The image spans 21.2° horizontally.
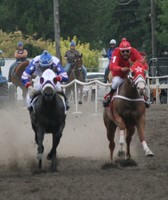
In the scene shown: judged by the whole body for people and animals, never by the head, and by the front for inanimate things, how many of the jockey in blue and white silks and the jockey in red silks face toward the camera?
2

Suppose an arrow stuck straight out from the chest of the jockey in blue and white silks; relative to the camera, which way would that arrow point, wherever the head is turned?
toward the camera

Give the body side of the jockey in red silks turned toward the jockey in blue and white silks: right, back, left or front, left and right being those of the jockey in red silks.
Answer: right

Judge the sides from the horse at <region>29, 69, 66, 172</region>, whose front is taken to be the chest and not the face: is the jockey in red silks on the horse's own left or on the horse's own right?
on the horse's own left

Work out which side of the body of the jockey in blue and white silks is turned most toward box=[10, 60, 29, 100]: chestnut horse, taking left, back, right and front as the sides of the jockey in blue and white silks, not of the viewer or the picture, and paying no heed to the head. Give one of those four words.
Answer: back

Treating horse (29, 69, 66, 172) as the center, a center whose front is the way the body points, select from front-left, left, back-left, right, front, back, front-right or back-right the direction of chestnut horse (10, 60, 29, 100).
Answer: back

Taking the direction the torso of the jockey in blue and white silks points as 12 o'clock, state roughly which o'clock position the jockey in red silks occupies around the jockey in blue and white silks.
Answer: The jockey in red silks is roughly at 9 o'clock from the jockey in blue and white silks.

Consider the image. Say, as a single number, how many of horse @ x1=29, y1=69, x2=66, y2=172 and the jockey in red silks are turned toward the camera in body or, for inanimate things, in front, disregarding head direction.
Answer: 2

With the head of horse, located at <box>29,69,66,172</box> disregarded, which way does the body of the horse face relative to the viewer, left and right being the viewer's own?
facing the viewer
